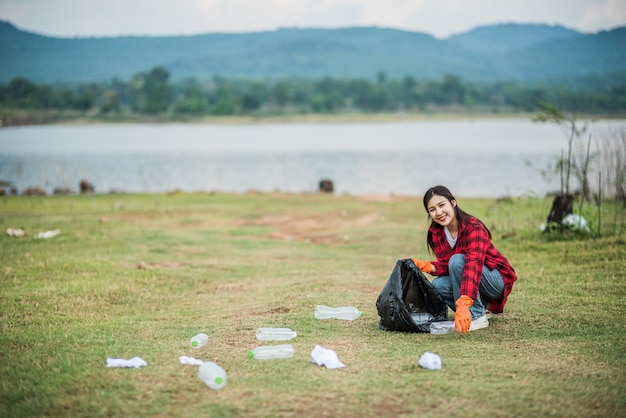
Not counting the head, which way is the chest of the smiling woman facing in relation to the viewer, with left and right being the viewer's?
facing the viewer and to the left of the viewer

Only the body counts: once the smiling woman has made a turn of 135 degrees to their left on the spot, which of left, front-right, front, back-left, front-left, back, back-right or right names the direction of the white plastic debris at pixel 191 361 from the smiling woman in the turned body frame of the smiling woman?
back-right

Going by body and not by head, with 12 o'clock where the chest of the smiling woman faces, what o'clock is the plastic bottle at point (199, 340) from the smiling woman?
The plastic bottle is roughly at 1 o'clock from the smiling woman.

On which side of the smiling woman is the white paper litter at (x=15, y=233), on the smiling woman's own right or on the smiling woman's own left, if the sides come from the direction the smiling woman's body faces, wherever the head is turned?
on the smiling woman's own right

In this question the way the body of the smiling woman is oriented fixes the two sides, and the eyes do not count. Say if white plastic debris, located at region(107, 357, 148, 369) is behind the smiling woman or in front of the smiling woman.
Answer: in front

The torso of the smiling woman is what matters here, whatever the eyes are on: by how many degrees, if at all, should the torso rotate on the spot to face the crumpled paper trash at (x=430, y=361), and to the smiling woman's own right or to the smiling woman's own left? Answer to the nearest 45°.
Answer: approximately 45° to the smiling woman's own left
